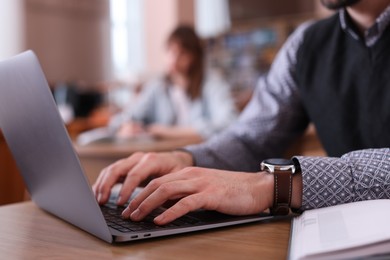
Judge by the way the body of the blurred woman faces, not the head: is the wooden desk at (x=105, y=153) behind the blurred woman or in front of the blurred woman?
in front

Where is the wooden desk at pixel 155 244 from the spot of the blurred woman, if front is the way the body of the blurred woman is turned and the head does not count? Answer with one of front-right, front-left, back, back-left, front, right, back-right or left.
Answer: front-left

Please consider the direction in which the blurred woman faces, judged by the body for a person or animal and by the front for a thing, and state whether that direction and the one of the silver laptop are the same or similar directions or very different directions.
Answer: very different directions

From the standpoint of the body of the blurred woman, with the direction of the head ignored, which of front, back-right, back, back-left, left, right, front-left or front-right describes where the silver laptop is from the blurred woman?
front-left

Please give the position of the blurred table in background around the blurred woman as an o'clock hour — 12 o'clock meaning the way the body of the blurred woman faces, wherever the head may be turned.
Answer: The blurred table in background is roughly at 1 o'clock from the blurred woman.

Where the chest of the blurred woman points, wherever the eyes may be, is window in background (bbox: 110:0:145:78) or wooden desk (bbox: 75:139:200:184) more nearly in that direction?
the wooden desk

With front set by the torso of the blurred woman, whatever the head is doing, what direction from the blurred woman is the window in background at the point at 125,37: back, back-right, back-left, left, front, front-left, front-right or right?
back-right

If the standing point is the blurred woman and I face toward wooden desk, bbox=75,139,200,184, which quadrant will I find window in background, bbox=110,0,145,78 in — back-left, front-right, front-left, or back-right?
back-right

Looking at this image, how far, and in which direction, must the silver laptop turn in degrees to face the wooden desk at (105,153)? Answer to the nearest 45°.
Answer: approximately 45° to its left

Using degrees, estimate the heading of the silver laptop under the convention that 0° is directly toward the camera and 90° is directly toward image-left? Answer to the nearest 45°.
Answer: approximately 225°

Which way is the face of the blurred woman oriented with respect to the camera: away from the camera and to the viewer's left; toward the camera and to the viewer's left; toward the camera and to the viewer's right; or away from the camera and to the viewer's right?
toward the camera and to the viewer's left

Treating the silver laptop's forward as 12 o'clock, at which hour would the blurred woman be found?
The blurred woman is roughly at 11 o'clock from the silver laptop.
